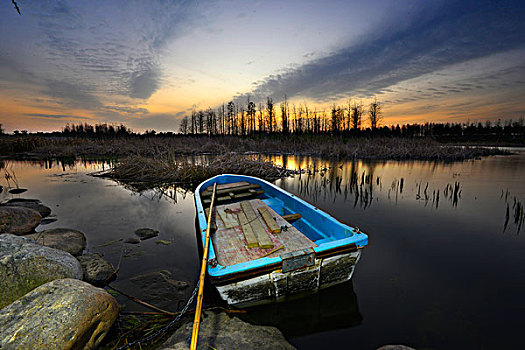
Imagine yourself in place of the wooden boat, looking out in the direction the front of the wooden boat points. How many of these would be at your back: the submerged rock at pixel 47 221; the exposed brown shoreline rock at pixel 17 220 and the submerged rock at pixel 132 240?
0

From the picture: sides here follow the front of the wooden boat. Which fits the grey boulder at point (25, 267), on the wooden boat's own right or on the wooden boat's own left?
on the wooden boat's own left

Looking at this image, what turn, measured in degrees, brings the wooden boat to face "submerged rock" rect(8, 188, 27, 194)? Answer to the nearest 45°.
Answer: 0° — it already faces it

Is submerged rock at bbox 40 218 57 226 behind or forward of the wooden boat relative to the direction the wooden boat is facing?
forward

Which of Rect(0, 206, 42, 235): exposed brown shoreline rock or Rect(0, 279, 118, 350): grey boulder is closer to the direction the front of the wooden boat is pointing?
the exposed brown shoreline rock

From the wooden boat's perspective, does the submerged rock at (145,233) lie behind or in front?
in front

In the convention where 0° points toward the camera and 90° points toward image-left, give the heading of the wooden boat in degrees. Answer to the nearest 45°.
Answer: approximately 135°

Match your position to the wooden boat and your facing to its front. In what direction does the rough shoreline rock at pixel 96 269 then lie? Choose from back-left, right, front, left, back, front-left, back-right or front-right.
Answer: front-left

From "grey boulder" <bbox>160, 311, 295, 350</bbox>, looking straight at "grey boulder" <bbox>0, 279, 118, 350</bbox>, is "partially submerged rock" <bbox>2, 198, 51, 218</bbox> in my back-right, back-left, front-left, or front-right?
front-right

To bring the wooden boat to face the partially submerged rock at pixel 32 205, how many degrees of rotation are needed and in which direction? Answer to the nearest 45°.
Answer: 0° — it already faces it

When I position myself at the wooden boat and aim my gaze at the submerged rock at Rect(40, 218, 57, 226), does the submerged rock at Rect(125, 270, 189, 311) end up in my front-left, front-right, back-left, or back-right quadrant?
front-left

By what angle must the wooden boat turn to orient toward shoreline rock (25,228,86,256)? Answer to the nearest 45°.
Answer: approximately 45° to its left
